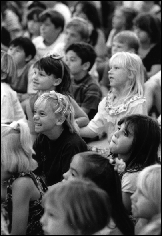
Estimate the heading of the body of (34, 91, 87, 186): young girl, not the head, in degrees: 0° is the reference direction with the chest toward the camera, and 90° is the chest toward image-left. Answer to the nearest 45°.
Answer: approximately 45°

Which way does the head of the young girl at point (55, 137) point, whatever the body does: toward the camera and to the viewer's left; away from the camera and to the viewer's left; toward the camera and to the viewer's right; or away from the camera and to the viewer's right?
toward the camera and to the viewer's left

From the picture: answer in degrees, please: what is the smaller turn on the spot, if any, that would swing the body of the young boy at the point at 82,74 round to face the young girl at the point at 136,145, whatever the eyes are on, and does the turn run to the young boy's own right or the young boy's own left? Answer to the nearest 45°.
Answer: approximately 45° to the young boy's own left

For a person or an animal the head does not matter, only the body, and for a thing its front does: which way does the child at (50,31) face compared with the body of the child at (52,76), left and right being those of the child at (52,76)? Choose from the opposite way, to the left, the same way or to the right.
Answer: the same way

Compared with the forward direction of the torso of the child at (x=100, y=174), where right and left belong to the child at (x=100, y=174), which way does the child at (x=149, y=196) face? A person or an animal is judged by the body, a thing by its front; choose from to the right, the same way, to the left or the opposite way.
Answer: the same way

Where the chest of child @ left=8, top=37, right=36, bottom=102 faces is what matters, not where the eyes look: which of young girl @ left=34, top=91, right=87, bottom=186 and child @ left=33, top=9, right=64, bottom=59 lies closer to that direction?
the young girl

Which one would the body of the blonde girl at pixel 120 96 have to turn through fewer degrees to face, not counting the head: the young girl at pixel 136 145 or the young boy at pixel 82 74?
the young girl

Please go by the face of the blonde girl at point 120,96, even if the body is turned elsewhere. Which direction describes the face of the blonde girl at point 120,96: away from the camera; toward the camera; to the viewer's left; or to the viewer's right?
to the viewer's left

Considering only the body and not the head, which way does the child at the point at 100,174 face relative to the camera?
to the viewer's left

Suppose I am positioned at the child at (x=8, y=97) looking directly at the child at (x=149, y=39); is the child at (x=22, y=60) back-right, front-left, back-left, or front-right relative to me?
front-left

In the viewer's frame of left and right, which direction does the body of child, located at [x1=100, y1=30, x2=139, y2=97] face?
facing the viewer and to the left of the viewer

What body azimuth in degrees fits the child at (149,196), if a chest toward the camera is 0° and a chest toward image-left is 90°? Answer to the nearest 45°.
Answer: approximately 90°

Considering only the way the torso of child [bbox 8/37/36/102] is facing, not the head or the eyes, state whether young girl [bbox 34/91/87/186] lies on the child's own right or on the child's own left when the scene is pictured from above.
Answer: on the child's own left

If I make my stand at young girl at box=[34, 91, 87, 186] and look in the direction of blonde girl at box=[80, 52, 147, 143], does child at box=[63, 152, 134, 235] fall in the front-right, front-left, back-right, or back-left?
back-right
